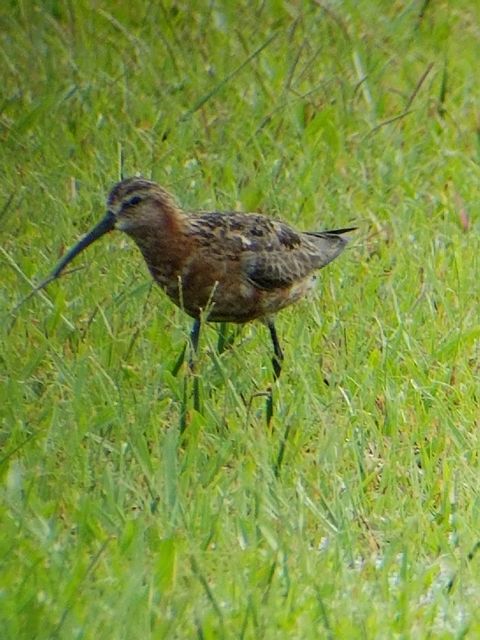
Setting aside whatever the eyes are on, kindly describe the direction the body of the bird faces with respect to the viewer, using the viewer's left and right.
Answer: facing to the left of the viewer
